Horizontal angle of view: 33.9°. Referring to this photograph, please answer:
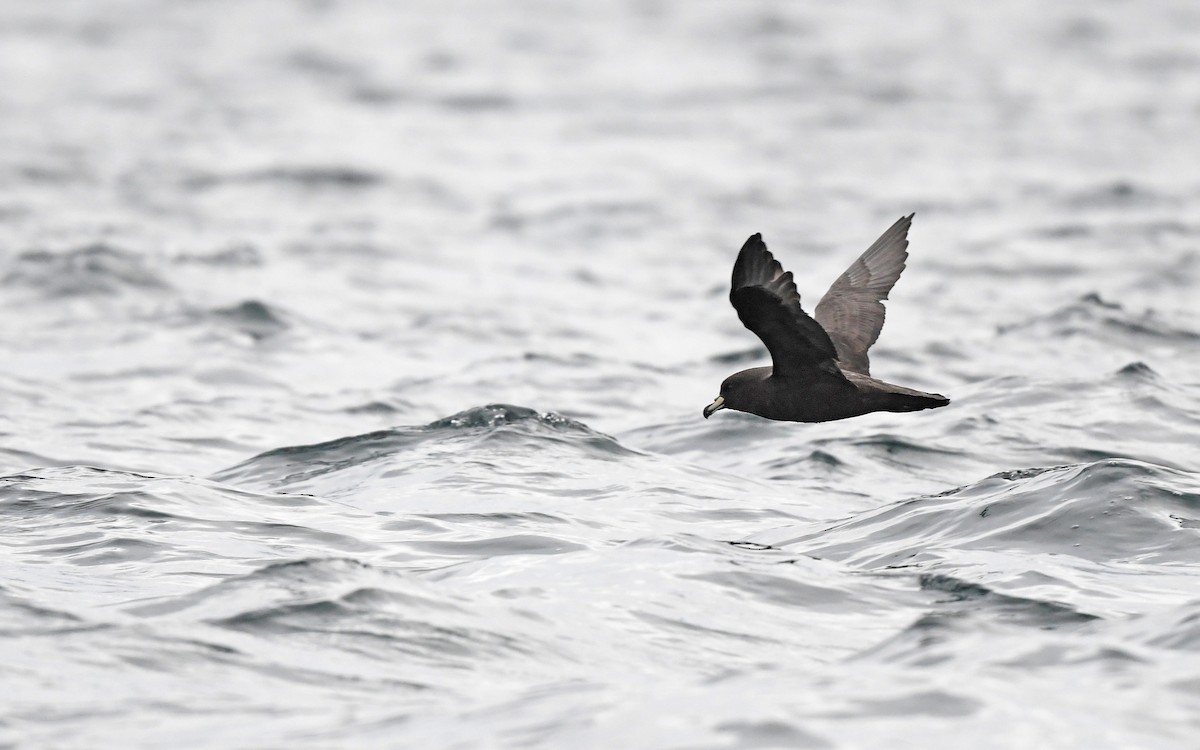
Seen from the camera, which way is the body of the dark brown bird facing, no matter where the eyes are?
to the viewer's left
